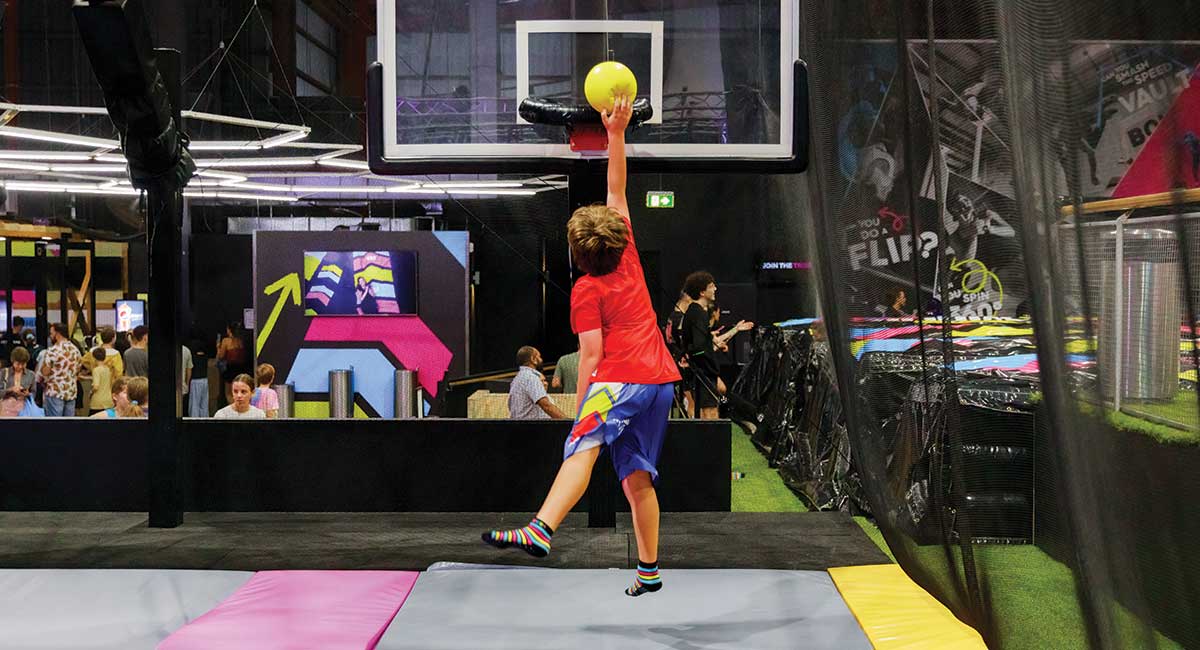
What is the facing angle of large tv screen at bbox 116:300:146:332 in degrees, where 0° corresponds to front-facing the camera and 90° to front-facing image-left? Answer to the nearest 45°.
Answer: approximately 0°

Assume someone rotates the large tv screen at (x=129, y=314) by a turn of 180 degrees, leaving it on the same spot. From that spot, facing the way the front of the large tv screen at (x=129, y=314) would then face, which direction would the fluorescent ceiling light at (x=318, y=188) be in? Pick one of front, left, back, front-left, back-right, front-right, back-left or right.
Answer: back-right

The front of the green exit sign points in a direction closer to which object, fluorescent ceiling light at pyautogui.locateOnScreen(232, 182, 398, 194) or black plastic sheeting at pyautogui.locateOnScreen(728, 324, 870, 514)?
the black plastic sheeting

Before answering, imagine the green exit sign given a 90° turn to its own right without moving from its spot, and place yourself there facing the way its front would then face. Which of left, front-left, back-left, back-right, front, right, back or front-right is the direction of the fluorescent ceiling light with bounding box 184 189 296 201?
front

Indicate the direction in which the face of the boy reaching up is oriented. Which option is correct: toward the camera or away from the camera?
away from the camera
